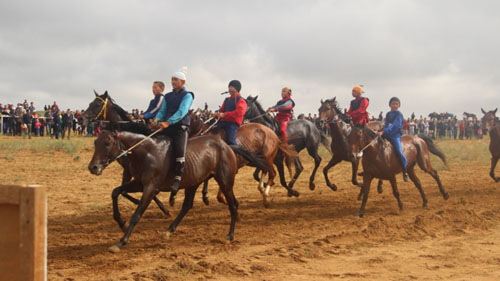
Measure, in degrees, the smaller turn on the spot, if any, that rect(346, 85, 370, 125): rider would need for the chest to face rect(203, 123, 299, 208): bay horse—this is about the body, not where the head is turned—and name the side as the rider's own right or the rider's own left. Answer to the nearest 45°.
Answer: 0° — they already face it

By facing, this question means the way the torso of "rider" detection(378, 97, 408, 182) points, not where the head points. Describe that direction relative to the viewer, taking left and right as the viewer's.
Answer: facing the viewer and to the left of the viewer

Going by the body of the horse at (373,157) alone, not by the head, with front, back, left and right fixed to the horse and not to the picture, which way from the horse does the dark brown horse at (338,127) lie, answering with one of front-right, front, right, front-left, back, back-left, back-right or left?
right

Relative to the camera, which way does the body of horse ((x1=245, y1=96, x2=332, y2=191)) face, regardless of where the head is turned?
to the viewer's left

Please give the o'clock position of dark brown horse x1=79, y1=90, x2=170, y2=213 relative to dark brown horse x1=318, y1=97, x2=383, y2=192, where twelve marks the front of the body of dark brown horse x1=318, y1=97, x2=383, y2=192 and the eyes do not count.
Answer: dark brown horse x1=79, y1=90, x2=170, y2=213 is roughly at 12 o'clock from dark brown horse x1=318, y1=97, x2=383, y2=192.

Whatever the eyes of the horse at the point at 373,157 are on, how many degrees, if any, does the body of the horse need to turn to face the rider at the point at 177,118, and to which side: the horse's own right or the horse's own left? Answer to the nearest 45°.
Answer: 0° — it already faces them

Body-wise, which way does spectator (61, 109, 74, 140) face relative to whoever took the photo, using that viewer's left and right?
facing the viewer

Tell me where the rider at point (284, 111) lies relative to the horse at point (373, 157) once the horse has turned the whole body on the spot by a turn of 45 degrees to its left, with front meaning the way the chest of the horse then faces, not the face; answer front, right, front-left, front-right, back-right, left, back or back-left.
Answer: back-right

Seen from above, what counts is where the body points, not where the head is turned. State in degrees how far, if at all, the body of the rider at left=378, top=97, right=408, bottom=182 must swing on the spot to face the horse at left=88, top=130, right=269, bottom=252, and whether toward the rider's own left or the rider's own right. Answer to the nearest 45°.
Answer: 0° — they already face it

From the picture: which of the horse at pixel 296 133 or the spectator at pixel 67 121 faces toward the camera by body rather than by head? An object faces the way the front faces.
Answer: the spectator

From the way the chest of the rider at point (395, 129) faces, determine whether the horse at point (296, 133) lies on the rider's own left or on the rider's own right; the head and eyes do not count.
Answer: on the rider's own right

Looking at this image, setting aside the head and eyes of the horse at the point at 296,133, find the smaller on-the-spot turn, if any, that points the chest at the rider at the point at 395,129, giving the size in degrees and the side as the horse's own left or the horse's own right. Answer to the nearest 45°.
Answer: approximately 135° to the horse's own left

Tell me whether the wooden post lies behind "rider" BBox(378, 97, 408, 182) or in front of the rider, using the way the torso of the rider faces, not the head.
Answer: in front

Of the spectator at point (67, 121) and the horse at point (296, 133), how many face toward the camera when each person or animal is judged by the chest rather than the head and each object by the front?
1
